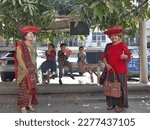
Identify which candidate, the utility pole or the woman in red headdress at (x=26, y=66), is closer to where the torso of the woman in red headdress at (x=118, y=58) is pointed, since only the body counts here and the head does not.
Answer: the woman in red headdress

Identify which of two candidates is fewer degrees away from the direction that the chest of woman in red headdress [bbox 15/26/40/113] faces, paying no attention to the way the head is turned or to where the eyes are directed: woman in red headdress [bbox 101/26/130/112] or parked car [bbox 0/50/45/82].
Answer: the woman in red headdress

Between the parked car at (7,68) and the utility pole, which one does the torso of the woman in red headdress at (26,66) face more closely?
the utility pole

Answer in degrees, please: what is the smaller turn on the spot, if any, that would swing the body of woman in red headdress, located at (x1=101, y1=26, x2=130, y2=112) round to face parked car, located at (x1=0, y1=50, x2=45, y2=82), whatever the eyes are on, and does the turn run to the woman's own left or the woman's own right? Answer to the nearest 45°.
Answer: approximately 135° to the woman's own right

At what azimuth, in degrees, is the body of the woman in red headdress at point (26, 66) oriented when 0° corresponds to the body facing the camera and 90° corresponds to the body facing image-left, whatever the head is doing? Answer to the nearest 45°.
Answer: approximately 315°

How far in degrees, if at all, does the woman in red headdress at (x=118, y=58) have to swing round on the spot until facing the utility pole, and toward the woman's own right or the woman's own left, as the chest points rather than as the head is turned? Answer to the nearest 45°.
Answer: approximately 180°

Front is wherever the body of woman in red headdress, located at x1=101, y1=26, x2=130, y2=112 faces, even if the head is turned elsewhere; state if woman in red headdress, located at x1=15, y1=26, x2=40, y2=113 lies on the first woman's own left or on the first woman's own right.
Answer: on the first woman's own right

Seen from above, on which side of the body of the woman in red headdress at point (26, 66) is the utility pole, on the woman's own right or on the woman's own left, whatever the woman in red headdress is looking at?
on the woman's own left

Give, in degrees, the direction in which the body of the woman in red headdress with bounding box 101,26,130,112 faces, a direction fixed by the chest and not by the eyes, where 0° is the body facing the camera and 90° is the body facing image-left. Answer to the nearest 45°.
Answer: approximately 0°

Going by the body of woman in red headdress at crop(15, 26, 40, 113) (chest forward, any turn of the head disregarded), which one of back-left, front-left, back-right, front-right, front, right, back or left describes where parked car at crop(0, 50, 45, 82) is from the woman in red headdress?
back-left
